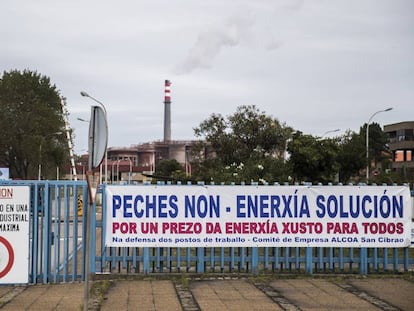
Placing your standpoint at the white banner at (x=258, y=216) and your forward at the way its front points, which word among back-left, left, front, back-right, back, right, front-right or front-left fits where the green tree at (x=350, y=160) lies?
back

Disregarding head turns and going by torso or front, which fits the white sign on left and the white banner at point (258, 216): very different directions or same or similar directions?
same or similar directions

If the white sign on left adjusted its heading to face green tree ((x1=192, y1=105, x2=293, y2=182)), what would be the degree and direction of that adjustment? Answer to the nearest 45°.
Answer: approximately 135° to its left

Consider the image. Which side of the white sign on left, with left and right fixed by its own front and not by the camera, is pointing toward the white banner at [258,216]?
left

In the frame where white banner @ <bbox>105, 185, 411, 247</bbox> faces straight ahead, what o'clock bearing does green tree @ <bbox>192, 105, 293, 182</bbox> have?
The green tree is roughly at 6 o'clock from the white banner.

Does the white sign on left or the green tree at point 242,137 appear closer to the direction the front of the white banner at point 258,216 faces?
the white sign on left

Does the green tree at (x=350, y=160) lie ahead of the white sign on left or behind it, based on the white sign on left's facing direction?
behind

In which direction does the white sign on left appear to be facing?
toward the camera

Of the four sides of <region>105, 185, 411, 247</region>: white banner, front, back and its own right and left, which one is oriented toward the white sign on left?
right

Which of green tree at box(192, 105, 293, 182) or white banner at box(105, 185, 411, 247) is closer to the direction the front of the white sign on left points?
the white banner

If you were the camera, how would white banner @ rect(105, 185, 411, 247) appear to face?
facing the viewer

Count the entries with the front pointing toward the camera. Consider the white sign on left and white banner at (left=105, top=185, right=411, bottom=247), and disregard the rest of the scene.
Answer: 2
